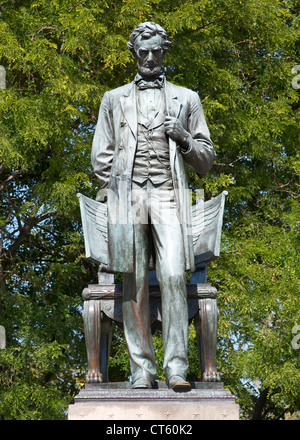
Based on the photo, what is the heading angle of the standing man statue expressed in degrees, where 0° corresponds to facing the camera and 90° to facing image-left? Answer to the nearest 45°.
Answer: approximately 0°
